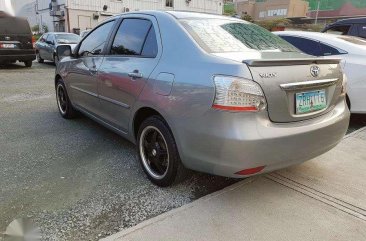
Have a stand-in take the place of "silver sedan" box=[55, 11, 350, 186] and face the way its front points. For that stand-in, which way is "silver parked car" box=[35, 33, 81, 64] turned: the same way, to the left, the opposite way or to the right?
the opposite way

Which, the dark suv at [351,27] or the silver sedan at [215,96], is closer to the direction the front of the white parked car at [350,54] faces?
the dark suv

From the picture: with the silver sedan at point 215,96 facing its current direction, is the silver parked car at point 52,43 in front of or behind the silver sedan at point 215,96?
in front

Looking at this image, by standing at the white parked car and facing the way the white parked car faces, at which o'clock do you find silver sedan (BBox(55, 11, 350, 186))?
The silver sedan is roughly at 8 o'clock from the white parked car.

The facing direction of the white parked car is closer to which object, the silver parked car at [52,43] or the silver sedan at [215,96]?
the silver parked car

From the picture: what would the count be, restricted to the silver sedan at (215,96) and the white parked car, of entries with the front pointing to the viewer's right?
0

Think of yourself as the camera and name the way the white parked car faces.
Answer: facing away from the viewer and to the left of the viewer

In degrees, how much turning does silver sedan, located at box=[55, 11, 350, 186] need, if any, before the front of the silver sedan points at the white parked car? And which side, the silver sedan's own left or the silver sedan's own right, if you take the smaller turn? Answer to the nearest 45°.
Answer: approximately 90° to the silver sedan's own right

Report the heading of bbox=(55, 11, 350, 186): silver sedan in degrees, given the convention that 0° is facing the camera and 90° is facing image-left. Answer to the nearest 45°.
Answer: approximately 135°

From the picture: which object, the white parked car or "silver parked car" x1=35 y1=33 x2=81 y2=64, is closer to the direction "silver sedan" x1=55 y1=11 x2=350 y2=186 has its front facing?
the silver parked car

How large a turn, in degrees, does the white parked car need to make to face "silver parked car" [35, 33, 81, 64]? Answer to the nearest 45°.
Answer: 0° — it already faces it

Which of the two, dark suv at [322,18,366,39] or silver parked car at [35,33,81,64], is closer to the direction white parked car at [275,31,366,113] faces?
the silver parked car
